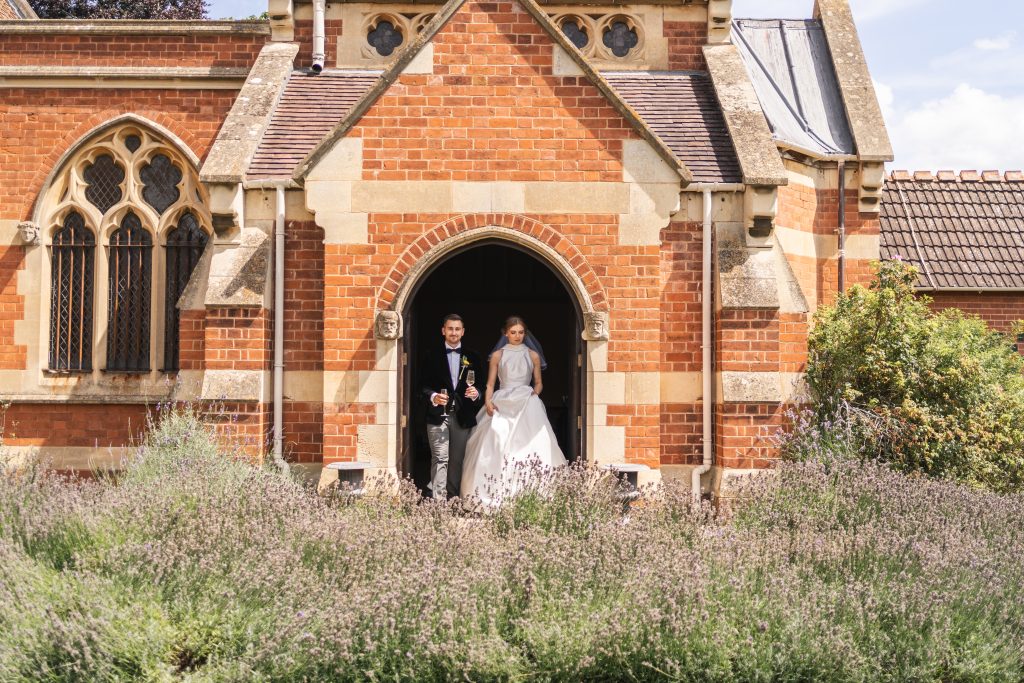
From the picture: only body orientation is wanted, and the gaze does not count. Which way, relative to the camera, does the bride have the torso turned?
toward the camera

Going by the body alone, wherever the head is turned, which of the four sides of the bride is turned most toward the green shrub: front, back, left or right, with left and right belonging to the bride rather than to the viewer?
left

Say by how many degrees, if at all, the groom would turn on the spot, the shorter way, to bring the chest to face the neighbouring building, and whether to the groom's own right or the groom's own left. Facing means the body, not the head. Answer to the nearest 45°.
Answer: approximately 135° to the groom's own left

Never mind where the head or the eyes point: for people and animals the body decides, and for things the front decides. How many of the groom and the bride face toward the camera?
2

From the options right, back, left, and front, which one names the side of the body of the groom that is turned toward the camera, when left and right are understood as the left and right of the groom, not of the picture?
front

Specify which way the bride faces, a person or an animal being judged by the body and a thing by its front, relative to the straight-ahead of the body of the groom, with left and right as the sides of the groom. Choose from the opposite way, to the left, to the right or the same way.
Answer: the same way

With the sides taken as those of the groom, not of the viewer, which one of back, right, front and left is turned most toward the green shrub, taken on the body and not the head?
left

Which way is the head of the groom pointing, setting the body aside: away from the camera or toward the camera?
toward the camera

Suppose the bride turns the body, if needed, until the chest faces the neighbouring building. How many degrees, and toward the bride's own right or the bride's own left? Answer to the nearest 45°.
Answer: approximately 135° to the bride's own left

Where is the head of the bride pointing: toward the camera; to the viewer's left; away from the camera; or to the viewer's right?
toward the camera
